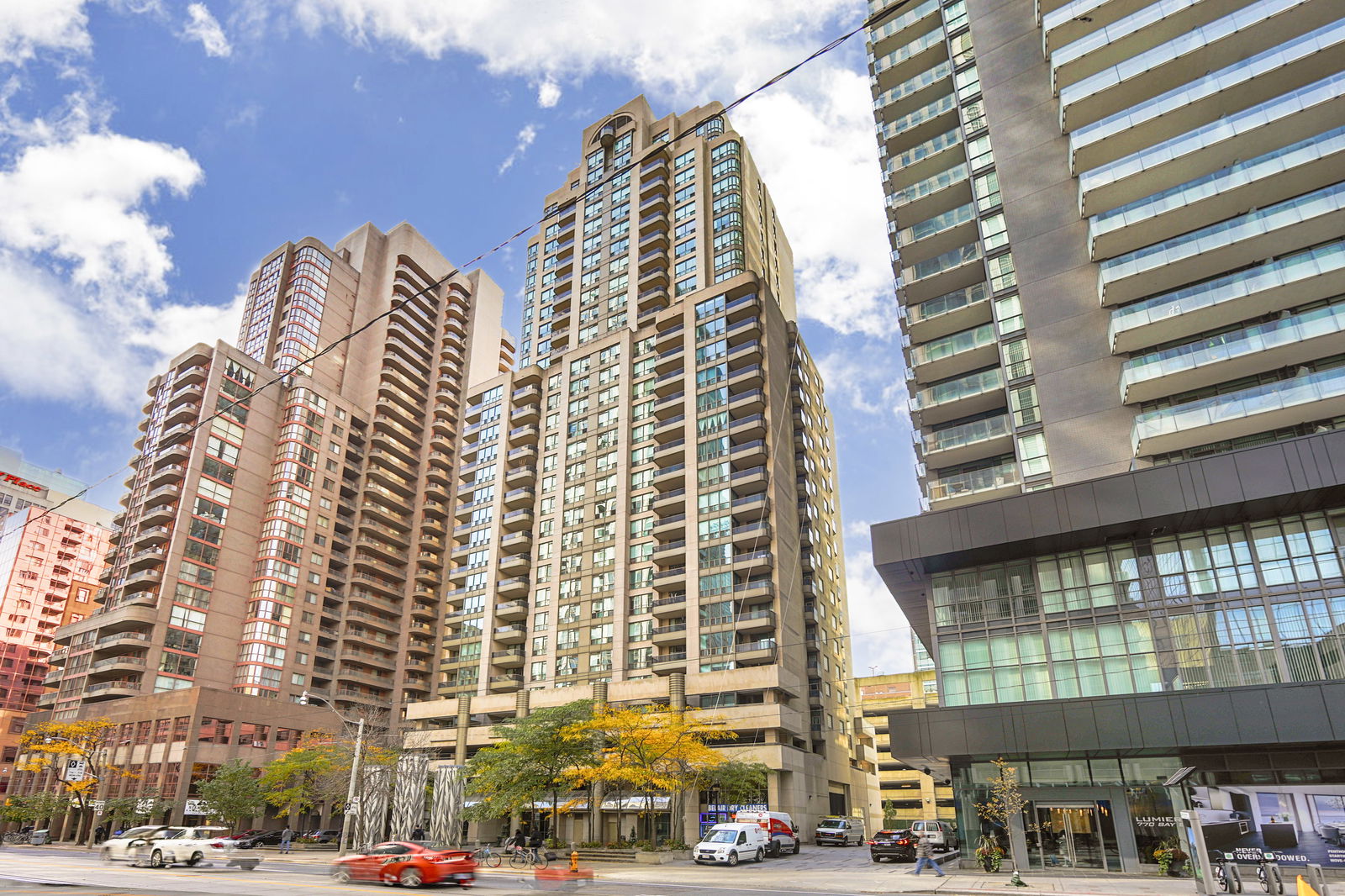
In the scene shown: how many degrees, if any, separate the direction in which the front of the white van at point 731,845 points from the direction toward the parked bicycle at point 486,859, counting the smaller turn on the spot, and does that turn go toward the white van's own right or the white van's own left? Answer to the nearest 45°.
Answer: approximately 45° to the white van's own right

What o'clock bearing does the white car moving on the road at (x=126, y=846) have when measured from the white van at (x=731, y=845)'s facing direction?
The white car moving on the road is roughly at 1 o'clock from the white van.

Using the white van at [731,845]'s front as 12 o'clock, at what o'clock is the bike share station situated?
The bike share station is roughly at 9 o'clock from the white van.

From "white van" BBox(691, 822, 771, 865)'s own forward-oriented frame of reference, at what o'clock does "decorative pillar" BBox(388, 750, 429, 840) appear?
The decorative pillar is roughly at 2 o'clock from the white van.

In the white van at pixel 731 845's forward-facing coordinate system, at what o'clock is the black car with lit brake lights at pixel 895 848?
The black car with lit brake lights is roughly at 7 o'clock from the white van.

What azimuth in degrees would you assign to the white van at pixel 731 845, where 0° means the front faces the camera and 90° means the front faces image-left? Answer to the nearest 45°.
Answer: approximately 45°

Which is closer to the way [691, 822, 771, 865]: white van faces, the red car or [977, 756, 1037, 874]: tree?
the red car

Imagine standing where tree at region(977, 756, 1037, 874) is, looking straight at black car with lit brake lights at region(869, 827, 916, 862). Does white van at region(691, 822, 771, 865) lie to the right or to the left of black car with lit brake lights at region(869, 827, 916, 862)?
left

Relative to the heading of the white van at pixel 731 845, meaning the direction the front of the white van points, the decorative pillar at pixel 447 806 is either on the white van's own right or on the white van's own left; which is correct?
on the white van's own right
